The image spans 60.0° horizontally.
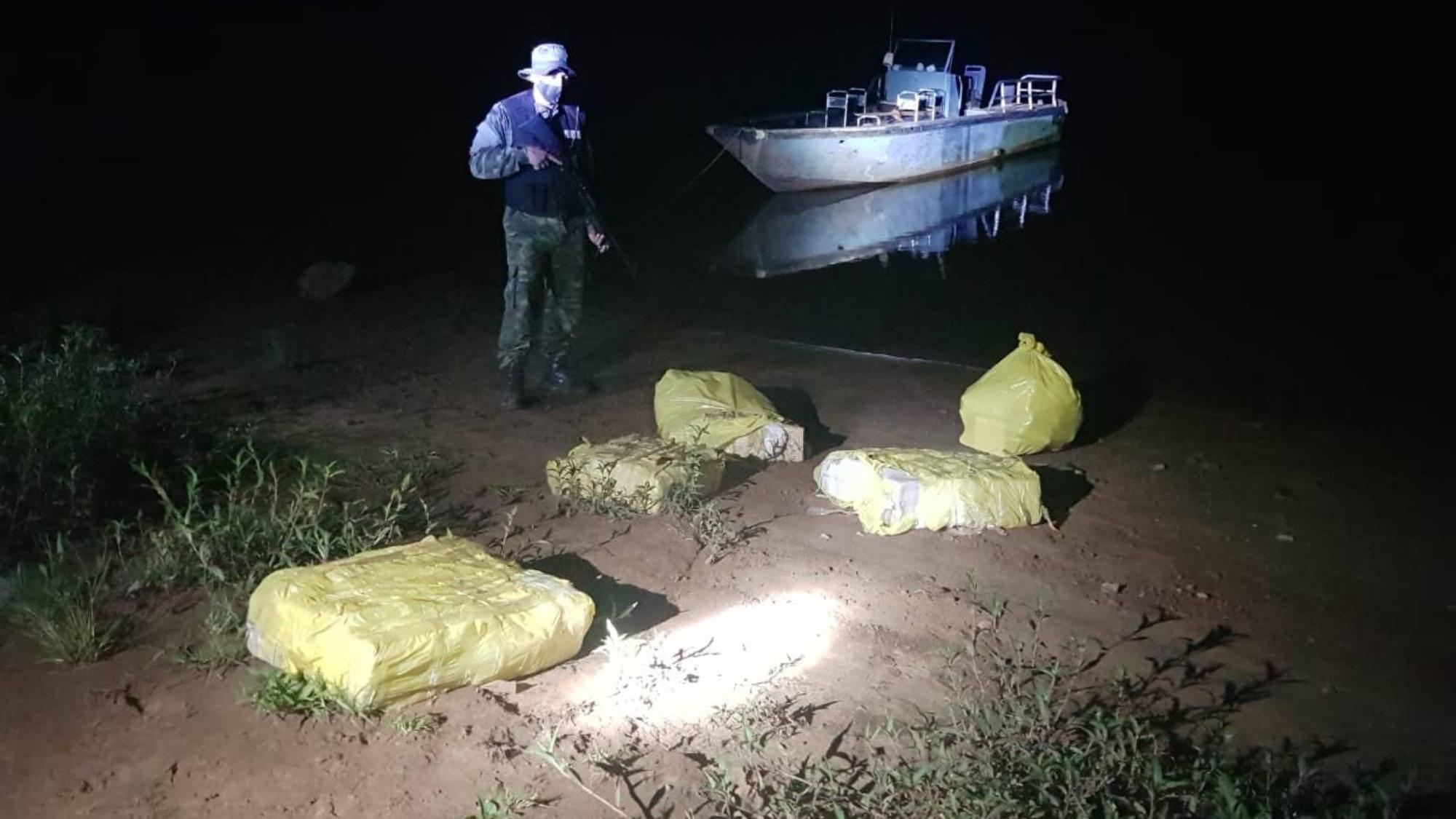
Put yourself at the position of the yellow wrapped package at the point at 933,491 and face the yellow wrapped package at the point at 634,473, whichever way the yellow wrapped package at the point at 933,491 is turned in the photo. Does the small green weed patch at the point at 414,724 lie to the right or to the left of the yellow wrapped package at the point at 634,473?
left

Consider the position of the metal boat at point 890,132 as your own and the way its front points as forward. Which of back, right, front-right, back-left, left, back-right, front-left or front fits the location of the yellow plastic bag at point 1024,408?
front-left

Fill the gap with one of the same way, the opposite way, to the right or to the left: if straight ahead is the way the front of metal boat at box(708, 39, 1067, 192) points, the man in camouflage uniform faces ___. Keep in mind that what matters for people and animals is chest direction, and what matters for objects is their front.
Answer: to the left

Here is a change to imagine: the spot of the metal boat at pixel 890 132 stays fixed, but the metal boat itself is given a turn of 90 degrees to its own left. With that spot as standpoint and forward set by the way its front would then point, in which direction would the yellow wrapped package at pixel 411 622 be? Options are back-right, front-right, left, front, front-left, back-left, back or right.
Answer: front-right

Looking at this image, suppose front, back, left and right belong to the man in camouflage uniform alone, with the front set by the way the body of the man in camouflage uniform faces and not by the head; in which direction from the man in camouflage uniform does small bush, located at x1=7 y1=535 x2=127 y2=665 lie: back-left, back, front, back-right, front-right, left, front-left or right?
right

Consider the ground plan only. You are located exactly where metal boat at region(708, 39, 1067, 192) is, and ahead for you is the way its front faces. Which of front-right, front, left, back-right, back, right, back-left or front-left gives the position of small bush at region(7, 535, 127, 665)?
front-left

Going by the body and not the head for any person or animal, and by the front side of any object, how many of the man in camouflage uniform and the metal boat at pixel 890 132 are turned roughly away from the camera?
0

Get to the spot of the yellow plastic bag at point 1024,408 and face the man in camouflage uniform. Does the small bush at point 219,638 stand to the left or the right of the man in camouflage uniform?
left

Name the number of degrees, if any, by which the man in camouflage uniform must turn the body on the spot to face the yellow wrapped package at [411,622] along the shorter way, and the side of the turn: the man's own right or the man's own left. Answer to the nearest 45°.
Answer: approximately 45° to the man's own right

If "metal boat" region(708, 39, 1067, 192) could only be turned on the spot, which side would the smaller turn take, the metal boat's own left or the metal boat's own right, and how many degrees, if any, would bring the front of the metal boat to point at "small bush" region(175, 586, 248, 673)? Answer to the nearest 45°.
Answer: approximately 45° to the metal boat's own left

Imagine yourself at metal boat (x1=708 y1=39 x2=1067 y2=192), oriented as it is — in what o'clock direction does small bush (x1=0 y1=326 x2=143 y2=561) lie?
The small bush is roughly at 11 o'clock from the metal boat.

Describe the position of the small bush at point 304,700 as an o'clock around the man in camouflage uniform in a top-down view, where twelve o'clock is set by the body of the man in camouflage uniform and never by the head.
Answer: The small bush is roughly at 2 o'clock from the man in camouflage uniform.
